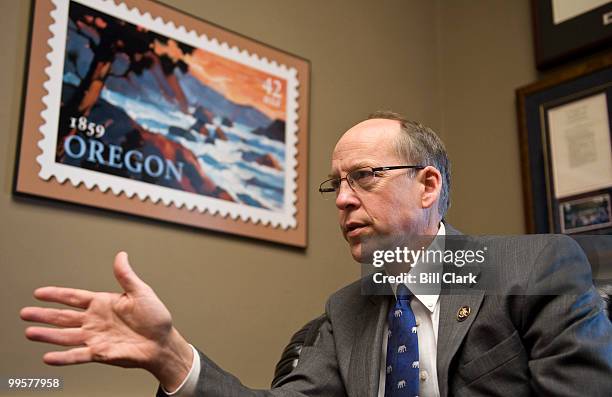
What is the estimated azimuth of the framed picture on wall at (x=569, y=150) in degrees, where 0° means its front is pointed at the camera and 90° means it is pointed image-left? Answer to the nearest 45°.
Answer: approximately 45°

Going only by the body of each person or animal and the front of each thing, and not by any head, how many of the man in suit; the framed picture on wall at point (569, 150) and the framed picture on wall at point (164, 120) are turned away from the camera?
0

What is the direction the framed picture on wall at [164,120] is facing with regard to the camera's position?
facing the viewer and to the right of the viewer

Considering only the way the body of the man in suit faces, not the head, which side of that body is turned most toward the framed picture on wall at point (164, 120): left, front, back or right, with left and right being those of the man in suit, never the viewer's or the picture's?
right

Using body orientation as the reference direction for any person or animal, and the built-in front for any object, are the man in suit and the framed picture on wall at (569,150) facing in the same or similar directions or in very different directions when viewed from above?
same or similar directions

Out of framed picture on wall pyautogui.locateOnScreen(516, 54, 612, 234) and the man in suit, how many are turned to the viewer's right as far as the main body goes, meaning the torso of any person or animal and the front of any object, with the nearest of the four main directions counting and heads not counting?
0

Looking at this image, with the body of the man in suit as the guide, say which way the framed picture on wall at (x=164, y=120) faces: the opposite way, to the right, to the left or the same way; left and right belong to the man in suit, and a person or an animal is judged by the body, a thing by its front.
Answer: to the left

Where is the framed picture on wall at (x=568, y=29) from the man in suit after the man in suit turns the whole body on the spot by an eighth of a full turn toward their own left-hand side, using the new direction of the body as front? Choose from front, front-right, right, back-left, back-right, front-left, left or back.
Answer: back-left

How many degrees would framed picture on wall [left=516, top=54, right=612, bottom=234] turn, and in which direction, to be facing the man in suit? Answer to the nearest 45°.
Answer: approximately 45° to its left

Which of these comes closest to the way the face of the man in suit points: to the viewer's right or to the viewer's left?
to the viewer's left

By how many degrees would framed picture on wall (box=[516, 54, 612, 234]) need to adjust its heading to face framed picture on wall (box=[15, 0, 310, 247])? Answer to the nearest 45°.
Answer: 0° — it already faces it

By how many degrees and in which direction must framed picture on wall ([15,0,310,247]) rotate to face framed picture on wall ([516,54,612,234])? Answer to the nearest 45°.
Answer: approximately 45° to its left

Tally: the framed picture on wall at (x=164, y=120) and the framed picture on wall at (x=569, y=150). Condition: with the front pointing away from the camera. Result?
0

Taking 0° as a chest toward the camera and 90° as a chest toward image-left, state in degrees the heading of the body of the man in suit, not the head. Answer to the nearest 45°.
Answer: approximately 45°
